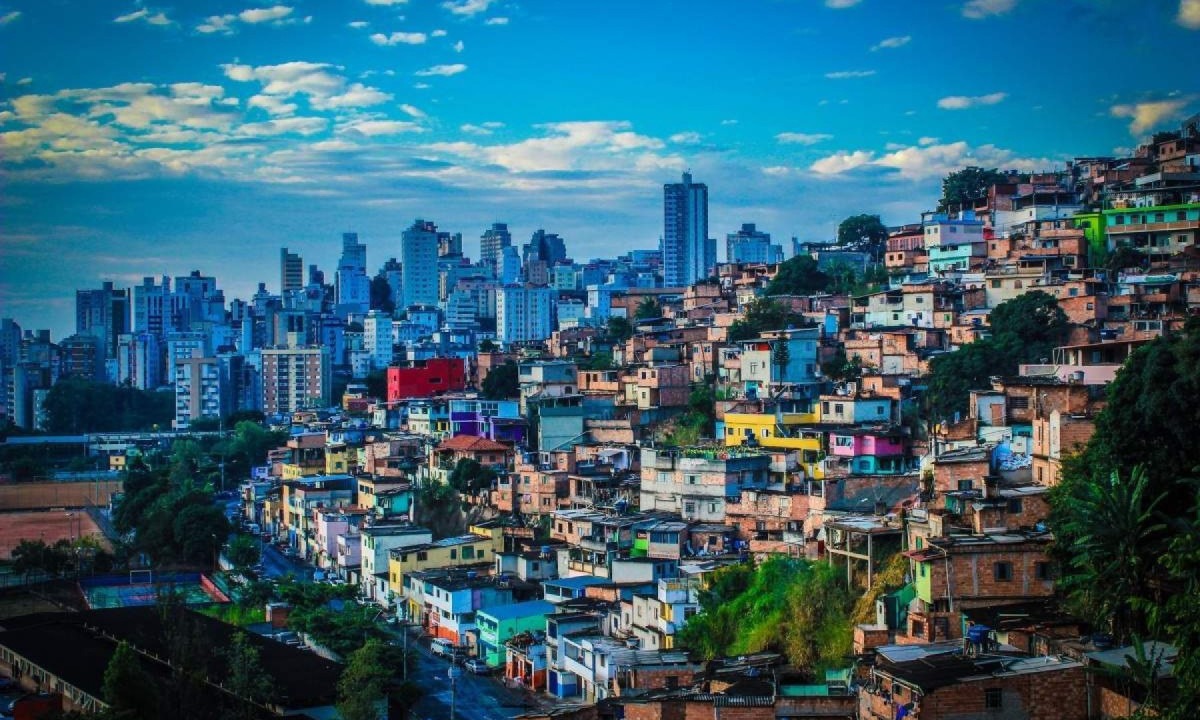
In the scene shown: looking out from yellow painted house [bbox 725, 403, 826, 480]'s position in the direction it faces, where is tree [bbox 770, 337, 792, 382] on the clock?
The tree is roughly at 6 o'clock from the yellow painted house.

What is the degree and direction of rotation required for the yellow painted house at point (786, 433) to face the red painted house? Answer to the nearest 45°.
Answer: approximately 135° to its right

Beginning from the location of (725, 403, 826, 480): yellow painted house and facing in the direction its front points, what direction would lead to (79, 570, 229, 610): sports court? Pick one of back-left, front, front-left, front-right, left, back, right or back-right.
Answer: right

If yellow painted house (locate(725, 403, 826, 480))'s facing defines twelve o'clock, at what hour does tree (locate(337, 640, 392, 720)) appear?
The tree is roughly at 1 o'clock from the yellow painted house.

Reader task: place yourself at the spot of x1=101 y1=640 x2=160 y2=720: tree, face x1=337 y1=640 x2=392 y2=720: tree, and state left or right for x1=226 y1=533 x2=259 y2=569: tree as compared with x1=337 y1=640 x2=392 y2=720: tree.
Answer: left

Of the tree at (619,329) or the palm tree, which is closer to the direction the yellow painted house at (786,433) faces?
the palm tree

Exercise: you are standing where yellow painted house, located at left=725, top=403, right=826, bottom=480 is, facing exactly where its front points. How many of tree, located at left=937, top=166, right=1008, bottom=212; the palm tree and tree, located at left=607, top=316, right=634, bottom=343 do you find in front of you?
1

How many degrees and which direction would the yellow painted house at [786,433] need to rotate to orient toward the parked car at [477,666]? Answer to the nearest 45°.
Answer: approximately 45° to its right

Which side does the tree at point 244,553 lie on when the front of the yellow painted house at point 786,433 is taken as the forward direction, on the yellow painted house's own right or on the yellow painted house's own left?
on the yellow painted house's own right

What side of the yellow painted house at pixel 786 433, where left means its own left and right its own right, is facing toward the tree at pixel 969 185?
back

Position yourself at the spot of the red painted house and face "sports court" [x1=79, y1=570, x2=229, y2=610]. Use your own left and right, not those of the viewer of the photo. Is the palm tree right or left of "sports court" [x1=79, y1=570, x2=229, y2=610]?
left

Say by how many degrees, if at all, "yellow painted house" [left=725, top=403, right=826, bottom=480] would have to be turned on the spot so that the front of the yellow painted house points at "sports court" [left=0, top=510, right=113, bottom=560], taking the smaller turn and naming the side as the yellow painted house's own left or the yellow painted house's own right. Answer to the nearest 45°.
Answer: approximately 135° to the yellow painted house's own right

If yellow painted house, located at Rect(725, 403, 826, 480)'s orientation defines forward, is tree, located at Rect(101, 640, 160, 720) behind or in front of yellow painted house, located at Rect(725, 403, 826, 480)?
in front

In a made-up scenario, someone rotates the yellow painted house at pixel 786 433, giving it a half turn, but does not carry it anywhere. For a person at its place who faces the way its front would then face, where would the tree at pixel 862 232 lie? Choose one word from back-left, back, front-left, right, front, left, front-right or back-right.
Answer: front

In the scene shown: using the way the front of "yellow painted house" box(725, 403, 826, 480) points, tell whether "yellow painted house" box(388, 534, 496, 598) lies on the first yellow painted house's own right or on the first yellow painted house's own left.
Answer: on the first yellow painted house's own right

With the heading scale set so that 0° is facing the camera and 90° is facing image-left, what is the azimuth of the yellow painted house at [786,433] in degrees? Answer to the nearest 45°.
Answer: approximately 0°
